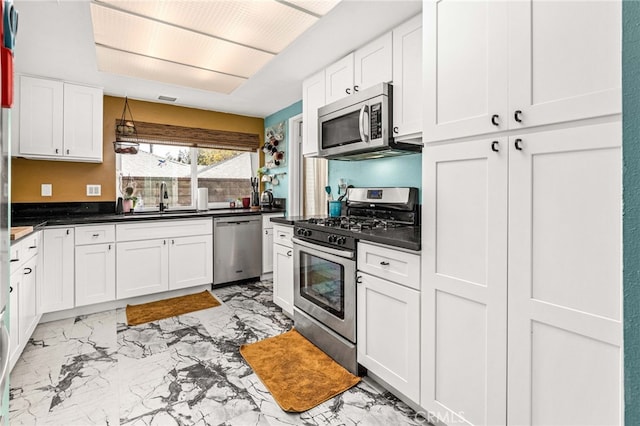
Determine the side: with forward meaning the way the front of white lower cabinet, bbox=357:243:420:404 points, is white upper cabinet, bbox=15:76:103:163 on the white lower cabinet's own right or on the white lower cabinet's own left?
on the white lower cabinet's own right

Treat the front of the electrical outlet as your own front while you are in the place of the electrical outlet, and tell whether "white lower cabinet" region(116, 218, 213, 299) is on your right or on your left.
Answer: on your left

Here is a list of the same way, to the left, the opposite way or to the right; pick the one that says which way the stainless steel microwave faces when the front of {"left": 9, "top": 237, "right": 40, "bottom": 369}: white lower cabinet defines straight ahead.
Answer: the opposite way

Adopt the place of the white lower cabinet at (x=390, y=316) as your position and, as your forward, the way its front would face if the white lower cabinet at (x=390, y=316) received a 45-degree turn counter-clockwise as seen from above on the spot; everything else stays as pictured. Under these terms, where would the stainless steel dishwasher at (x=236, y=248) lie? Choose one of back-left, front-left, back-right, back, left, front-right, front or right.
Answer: back-right

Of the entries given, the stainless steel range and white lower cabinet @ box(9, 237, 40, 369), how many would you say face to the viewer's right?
1

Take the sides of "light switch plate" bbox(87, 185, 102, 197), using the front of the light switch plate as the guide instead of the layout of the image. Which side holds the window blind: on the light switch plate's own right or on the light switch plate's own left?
on the light switch plate's own left

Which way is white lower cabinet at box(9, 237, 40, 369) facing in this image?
to the viewer's right

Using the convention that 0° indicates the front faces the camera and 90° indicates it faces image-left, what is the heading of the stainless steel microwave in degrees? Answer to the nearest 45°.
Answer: approximately 45°

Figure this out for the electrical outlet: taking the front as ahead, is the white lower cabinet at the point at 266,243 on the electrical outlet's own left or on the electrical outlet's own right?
on the electrical outlet's own left

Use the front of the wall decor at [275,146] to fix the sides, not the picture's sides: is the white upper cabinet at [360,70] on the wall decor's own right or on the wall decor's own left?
on the wall decor's own left
